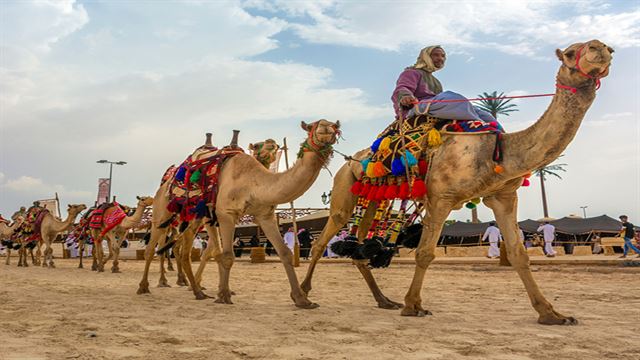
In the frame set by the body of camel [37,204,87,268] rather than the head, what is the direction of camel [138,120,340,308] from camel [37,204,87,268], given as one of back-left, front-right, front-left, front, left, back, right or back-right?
right

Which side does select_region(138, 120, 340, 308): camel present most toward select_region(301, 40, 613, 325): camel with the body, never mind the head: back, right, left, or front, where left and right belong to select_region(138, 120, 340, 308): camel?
front

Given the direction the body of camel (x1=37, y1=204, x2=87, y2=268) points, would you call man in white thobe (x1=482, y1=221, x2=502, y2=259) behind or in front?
in front

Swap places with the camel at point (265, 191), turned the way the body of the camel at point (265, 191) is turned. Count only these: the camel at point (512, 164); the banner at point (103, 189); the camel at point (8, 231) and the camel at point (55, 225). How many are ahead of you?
1

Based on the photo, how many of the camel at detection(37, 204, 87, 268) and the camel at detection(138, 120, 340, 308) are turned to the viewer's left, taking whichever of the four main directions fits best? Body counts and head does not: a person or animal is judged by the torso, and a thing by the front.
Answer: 0

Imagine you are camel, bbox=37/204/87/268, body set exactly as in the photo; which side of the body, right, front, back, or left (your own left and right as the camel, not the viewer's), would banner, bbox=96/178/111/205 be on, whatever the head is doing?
left

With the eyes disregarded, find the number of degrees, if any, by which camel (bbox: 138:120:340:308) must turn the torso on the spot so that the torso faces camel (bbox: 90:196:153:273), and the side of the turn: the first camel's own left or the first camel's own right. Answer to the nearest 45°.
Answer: approximately 135° to the first camel's own left

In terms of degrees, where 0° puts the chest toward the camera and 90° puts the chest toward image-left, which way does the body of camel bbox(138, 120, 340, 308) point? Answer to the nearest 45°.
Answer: approximately 315°

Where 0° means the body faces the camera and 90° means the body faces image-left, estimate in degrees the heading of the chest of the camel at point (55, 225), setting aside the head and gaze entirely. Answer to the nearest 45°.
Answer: approximately 270°

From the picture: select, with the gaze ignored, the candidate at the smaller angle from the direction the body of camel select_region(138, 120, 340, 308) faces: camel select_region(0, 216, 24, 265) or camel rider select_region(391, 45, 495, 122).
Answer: the camel rider

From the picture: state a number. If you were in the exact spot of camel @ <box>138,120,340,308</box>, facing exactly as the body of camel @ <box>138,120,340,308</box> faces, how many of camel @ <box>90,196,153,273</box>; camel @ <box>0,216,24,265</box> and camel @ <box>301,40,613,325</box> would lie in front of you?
1

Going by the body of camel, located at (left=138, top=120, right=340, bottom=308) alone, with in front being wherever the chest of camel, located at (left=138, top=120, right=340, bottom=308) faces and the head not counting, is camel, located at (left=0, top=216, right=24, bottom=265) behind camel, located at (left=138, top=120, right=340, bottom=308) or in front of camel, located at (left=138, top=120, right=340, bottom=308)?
behind
